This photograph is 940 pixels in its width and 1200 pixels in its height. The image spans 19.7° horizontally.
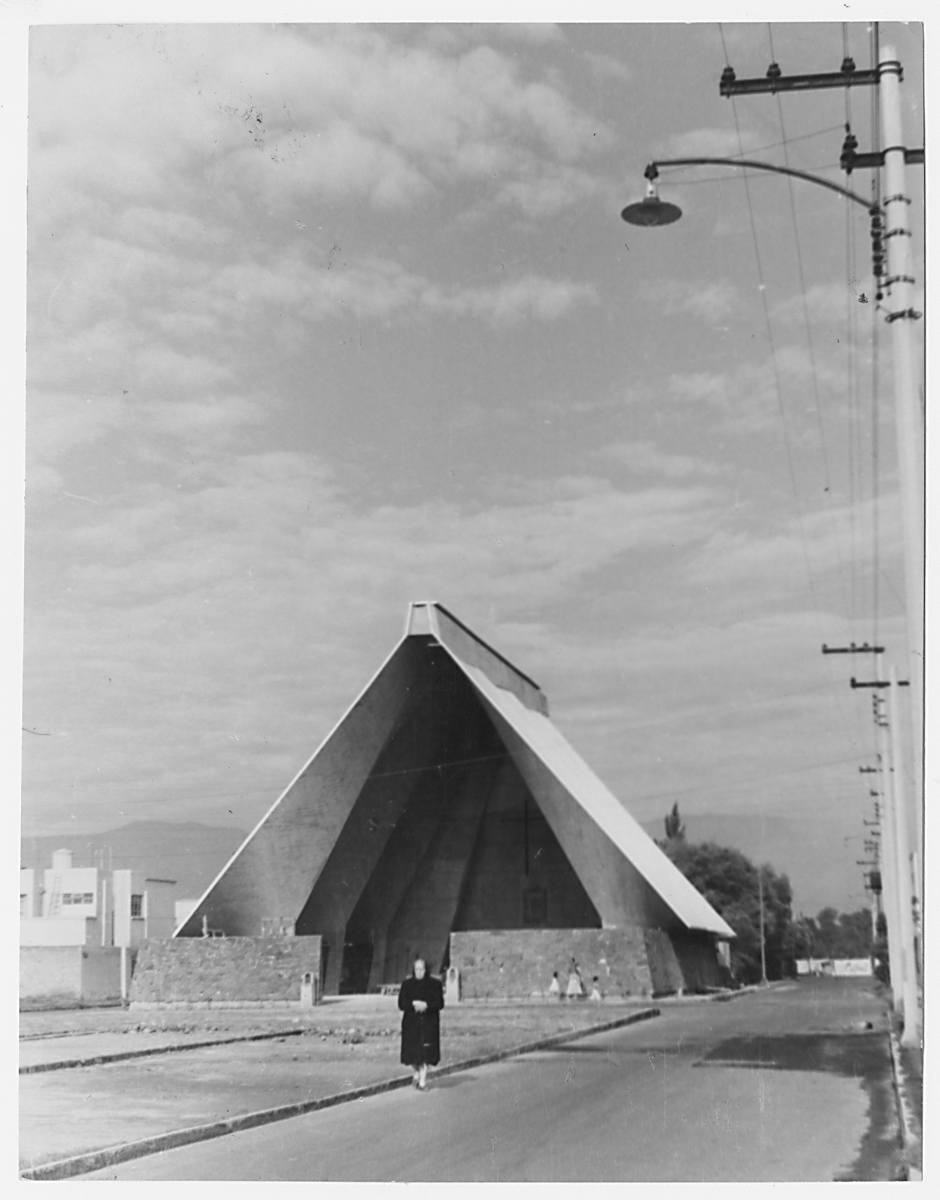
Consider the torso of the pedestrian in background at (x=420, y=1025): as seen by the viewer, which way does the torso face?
toward the camera

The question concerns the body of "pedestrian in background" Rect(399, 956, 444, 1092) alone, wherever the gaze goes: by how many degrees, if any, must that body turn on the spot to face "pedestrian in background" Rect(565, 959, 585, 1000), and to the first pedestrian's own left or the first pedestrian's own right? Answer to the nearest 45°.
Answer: approximately 180°

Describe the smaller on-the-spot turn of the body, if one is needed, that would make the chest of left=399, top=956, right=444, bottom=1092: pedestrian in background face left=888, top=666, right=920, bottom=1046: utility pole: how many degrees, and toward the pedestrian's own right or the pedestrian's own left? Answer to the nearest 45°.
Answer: approximately 135° to the pedestrian's own left

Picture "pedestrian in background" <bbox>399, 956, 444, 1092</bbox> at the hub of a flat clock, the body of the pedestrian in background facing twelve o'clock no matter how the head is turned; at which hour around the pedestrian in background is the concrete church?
The concrete church is roughly at 6 o'clock from the pedestrian in background.

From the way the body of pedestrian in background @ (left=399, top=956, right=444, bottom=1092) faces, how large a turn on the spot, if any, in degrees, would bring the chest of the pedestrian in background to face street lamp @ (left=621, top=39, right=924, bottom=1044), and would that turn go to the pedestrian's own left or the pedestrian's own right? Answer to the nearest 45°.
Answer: approximately 45° to the pedestrian's own left

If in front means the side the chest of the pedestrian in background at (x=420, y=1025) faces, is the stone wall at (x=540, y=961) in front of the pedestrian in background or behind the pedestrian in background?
behind

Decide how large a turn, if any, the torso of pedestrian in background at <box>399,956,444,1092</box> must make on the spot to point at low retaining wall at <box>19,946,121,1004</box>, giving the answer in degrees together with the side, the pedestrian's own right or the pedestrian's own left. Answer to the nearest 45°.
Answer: approximately 180°

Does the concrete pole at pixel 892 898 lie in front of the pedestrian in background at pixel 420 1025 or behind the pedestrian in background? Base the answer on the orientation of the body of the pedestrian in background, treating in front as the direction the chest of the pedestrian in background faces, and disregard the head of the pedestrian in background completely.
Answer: behind

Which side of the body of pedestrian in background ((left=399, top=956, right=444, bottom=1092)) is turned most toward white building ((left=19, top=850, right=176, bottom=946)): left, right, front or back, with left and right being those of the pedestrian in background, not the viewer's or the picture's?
back
